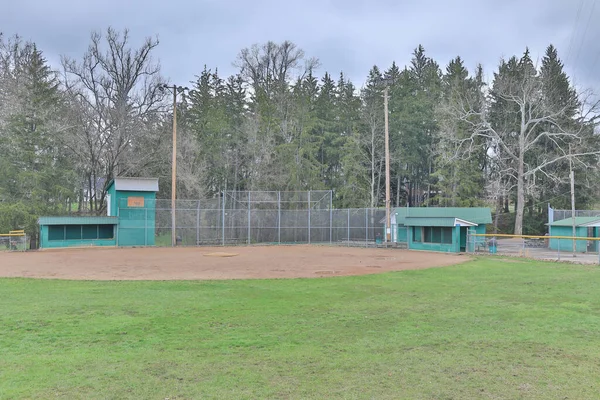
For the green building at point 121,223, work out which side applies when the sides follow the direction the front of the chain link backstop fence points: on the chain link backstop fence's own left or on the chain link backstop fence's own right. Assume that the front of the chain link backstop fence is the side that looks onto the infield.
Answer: on the chain link backstop fence's own right

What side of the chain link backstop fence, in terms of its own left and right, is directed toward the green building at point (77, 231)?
right

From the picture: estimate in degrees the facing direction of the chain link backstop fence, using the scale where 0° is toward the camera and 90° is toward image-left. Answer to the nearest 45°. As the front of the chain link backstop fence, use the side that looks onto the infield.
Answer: approximately 0°

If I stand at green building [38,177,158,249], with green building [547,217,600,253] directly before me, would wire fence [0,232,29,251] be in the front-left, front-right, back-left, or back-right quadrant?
back-right

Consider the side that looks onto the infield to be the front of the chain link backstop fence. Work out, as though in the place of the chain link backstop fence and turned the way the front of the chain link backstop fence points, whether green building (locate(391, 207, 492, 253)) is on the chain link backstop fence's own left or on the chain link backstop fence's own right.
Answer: on the chain link backstop fence's own left

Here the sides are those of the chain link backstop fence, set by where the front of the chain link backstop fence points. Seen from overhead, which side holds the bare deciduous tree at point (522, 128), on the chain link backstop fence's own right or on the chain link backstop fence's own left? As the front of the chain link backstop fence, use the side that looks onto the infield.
on the chain link backstop fence's own left

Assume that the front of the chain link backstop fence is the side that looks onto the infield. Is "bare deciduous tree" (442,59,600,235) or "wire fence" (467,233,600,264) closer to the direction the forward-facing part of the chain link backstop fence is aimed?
the wire fence

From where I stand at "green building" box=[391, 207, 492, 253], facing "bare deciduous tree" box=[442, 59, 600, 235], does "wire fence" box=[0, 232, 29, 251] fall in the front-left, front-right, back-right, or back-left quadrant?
back-left
